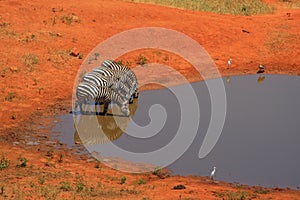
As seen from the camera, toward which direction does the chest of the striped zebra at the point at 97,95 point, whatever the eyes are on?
to the viewer's right

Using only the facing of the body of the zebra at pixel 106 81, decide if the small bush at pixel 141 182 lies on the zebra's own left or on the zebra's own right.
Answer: on the zebra's own right

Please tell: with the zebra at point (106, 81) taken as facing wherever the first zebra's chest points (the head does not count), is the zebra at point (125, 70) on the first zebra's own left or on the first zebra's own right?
on the first zebra's own left

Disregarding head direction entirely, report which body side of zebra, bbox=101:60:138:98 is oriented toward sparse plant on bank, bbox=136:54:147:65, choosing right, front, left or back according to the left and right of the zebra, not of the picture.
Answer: left

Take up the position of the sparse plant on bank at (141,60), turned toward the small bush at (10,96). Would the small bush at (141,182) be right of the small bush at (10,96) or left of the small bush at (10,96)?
left

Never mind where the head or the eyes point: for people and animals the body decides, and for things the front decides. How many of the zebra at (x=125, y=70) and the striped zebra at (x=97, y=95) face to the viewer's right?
2

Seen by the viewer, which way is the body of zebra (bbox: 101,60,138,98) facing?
to the viewer's right

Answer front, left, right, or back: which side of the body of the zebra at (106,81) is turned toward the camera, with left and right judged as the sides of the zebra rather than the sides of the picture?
right

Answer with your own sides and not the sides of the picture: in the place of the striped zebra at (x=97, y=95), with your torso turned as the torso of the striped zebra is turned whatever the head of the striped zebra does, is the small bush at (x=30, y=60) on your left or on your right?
on your left

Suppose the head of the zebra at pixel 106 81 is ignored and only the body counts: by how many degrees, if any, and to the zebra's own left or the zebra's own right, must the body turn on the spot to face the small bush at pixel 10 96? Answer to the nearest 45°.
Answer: approximately 180°
